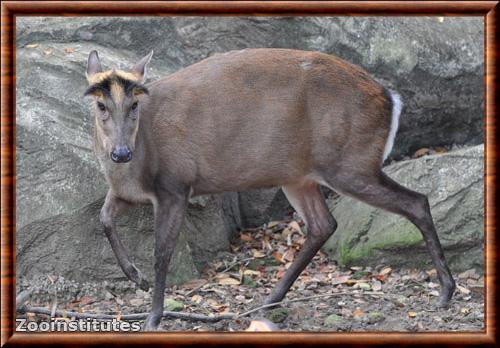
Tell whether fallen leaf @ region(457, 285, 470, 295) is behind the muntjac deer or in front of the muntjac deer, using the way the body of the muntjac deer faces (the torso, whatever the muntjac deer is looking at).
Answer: behind

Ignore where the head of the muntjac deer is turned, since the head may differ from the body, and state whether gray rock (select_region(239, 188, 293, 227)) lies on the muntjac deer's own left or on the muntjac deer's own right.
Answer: on the muntjac deer's own right

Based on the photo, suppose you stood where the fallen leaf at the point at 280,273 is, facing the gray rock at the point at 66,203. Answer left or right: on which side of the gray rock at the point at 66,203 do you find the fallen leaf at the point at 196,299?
left

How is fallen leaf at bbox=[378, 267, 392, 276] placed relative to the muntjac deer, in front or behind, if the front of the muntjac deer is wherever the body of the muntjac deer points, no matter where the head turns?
behind

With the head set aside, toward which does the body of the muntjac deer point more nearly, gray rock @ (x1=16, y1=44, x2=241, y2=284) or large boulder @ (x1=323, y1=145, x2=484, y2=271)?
the gray rock

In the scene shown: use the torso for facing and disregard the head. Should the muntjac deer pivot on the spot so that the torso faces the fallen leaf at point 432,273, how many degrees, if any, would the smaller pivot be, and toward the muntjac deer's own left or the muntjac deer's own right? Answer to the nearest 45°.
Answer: approximately 180°

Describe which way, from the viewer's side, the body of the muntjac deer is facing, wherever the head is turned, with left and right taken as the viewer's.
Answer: facing to the left of the viewer
